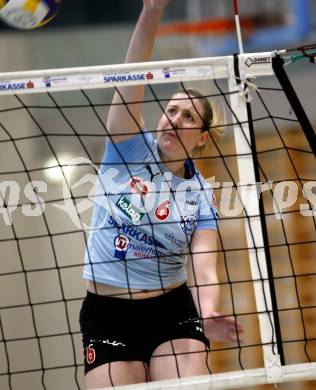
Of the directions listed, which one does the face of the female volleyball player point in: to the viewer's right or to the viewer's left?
to the viewer's left

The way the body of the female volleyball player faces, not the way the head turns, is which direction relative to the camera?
toward the camera

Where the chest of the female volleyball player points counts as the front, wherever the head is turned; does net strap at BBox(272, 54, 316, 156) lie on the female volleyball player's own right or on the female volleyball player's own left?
on the female volleyball player's own left
